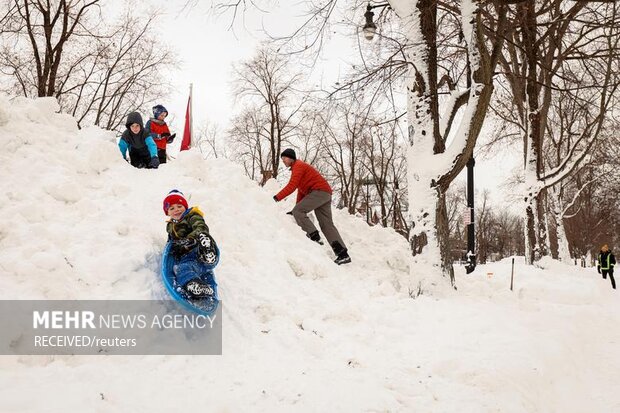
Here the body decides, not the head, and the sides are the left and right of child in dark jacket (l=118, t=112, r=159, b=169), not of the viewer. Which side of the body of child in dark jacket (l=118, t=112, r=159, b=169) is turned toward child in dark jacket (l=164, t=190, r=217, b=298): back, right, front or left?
front

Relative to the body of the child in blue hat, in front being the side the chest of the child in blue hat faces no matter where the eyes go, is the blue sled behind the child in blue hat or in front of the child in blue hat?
in front

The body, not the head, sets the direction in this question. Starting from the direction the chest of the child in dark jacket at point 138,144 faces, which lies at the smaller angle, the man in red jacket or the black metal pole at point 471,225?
the man in red jacket

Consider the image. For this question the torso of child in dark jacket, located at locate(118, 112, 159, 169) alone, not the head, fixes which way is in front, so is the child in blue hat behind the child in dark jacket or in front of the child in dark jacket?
behind

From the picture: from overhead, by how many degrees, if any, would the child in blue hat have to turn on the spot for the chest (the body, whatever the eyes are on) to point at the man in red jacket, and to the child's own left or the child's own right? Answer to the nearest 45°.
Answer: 0° — they already face them

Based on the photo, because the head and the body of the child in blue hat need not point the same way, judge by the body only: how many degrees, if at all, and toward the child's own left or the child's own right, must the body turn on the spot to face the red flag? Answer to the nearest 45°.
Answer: approximately 45° to the child's own left

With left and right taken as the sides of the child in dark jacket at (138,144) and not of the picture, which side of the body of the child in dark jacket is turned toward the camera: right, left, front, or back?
front

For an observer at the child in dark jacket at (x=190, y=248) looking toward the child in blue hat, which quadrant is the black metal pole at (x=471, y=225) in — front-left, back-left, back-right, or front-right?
front-right

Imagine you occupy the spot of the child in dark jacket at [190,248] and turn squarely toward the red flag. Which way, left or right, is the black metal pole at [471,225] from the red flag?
right

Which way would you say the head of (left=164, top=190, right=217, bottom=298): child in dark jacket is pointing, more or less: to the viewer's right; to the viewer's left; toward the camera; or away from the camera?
toward the camera

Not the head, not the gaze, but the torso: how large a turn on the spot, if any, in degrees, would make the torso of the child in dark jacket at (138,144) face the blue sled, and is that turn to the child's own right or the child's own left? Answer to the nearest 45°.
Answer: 0° — they already face it

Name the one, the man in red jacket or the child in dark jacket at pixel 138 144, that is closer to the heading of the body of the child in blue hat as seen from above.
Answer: the man in red jacket

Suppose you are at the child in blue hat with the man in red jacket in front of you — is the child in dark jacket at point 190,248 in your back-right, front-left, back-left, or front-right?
front-right

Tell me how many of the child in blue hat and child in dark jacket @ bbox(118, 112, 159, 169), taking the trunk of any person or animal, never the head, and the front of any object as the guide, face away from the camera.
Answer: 0

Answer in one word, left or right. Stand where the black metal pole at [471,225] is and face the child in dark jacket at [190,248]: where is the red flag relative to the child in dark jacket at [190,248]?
right

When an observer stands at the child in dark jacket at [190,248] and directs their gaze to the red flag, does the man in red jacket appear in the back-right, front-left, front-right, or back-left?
front-right

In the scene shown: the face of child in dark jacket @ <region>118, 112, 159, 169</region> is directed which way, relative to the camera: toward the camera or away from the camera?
toward the camera

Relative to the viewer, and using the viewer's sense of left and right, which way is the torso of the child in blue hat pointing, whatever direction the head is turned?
facing the viewer and to the right of the viewer
